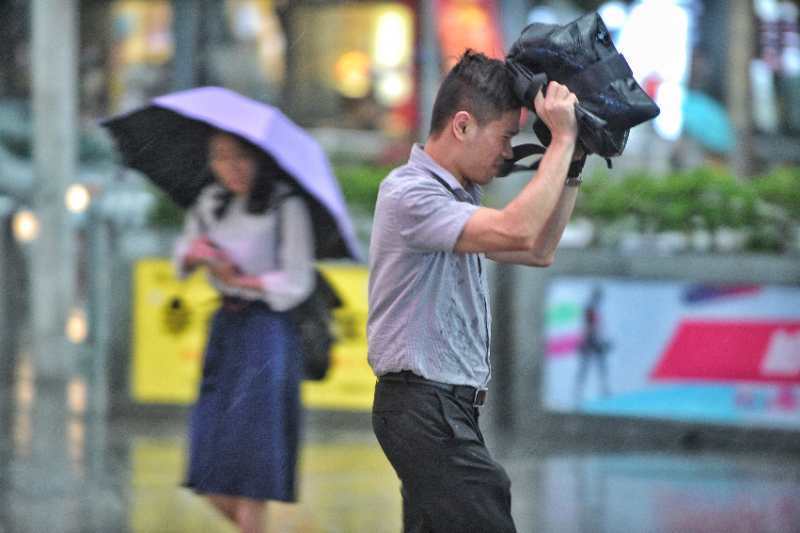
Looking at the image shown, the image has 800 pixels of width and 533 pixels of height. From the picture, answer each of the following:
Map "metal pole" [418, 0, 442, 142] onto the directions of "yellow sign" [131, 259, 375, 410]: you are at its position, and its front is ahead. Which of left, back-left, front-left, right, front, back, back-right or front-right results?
back-left

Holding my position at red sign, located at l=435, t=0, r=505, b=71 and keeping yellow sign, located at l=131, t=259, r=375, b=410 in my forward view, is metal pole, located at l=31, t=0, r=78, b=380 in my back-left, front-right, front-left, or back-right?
front-right

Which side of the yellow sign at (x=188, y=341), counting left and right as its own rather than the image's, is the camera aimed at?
front

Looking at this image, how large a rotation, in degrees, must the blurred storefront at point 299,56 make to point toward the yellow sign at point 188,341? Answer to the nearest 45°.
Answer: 0° — it already faces it

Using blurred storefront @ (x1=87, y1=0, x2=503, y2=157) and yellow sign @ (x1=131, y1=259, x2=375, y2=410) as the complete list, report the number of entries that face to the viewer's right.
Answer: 0

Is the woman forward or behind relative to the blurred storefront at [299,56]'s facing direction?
forward

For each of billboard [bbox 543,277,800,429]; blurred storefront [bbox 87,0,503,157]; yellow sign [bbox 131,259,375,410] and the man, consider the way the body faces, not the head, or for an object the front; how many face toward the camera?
3

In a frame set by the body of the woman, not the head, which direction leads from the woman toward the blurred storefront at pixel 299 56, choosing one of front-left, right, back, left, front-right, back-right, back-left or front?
back-right

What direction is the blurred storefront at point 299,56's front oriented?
toward the camera
